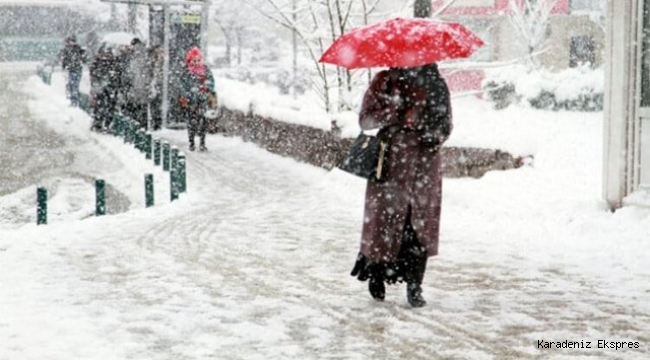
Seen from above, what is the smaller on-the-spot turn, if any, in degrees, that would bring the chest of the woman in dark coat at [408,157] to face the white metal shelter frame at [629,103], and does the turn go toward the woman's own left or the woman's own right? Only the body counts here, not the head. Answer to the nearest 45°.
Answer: approximately 135° to the woman's own left

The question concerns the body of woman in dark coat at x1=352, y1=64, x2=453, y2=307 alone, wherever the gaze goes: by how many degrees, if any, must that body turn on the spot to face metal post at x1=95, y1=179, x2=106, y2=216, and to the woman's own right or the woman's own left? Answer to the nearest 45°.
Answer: approximately 135° to the woman's own right

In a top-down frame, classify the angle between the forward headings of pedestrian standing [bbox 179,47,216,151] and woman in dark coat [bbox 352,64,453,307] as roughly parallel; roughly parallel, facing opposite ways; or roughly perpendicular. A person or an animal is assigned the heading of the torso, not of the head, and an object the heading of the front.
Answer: roughly parallel

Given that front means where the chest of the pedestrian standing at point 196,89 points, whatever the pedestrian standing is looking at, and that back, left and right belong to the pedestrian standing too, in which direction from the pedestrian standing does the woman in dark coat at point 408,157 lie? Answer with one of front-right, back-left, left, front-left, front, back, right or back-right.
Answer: front

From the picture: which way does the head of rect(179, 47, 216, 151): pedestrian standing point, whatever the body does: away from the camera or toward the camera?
toward the camera

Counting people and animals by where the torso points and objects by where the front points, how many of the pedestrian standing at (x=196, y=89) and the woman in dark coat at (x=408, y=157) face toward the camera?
2

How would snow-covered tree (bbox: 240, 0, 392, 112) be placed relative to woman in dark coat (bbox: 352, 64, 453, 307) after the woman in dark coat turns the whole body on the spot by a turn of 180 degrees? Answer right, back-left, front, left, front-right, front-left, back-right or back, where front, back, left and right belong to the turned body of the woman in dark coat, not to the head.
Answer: front

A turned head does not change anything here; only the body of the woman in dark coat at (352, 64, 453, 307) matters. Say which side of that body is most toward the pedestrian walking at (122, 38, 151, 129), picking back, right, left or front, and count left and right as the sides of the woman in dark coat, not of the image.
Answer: back

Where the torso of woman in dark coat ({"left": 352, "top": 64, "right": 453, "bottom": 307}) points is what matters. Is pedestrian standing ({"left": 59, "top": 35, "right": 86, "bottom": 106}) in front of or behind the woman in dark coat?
behind

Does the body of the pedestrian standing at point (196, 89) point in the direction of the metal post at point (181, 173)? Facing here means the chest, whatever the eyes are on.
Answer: yes

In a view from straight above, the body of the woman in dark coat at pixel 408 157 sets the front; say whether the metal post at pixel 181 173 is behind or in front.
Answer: behind

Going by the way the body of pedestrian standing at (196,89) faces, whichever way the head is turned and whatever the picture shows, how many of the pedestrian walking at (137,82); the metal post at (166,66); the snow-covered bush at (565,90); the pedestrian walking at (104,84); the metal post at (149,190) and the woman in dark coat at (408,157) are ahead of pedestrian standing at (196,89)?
2

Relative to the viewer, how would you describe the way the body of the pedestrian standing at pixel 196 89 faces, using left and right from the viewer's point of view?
facing the viewer

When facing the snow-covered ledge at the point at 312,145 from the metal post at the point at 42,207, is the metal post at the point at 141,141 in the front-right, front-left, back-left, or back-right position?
front-left

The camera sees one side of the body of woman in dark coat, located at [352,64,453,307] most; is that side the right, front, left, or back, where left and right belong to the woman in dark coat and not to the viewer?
front
